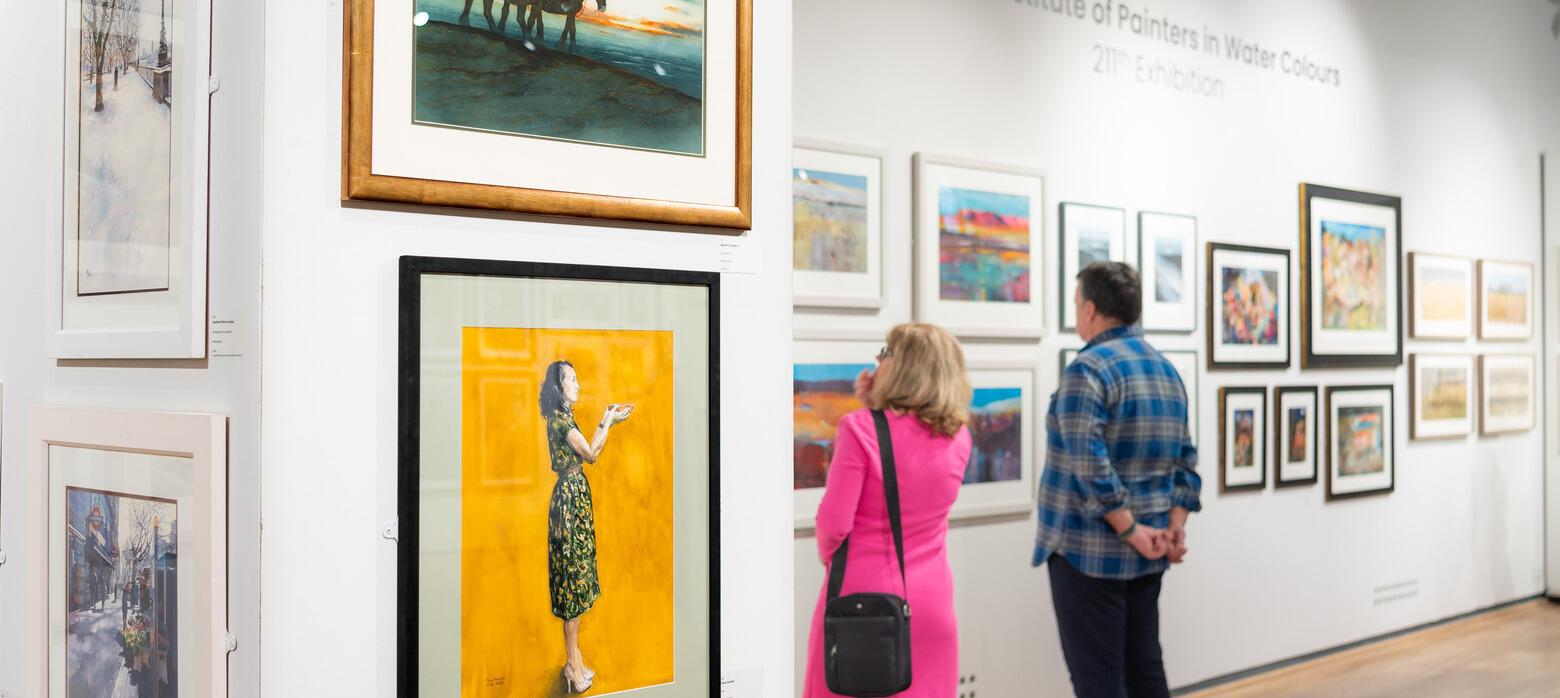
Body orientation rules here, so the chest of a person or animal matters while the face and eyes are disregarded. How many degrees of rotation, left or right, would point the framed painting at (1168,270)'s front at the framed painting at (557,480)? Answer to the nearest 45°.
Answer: approximately 45° to its right

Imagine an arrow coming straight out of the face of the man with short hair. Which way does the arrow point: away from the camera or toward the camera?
away from the camera

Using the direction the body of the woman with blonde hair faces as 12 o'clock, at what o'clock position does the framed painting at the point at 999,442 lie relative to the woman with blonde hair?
The framed painting is roughly at 2 o'clock from the woman with blonde hair.

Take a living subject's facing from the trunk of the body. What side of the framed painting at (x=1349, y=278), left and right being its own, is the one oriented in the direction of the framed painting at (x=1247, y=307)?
right

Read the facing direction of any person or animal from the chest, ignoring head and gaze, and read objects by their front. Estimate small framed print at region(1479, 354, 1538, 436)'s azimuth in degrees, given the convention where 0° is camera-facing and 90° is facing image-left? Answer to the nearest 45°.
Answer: approximately 315°

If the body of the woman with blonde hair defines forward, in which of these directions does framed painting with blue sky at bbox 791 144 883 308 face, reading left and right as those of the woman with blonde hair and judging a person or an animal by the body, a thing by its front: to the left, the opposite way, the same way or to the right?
the opposite way

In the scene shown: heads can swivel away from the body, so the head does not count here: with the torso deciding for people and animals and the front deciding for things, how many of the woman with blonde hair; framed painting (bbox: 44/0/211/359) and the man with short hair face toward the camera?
1

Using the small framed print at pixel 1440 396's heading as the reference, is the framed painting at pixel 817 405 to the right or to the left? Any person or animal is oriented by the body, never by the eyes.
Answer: on its right

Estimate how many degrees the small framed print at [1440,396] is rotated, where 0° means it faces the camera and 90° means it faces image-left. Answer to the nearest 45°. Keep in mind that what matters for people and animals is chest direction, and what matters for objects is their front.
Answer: approximately 315°

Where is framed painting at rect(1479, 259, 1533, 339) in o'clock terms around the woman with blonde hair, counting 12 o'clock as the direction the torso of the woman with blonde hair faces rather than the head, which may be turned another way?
The framed painting is roughly at 3 o'clock from the woman with blonde hair.

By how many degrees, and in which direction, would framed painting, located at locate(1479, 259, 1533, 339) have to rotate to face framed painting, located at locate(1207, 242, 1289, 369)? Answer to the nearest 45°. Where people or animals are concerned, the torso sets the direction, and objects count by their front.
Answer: approximately 45° to its right

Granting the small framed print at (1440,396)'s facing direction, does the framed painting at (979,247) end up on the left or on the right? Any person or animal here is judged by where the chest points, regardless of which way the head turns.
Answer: on its right

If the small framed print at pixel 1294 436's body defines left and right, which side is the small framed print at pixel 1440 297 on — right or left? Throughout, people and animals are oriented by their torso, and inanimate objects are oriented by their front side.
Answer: on its left

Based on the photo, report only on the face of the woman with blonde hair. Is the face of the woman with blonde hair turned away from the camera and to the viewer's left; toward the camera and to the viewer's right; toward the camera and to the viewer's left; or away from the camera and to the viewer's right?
away from the camera and to the viewer's left

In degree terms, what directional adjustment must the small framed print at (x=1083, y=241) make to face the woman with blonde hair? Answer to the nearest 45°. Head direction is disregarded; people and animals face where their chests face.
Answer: approximately 45° to its right

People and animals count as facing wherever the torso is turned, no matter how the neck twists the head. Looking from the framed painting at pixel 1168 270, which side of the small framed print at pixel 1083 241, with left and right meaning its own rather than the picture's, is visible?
left
